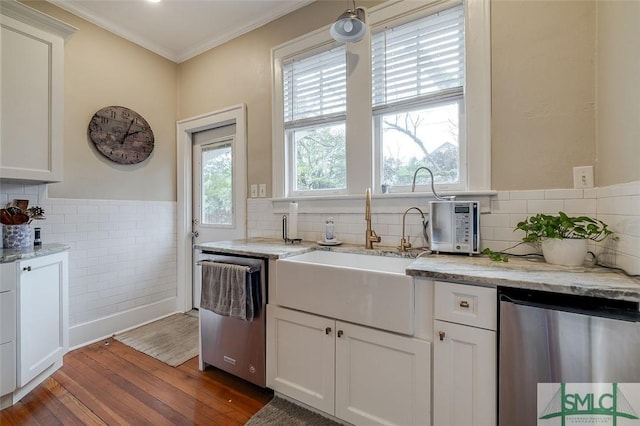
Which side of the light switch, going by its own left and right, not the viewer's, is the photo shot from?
front

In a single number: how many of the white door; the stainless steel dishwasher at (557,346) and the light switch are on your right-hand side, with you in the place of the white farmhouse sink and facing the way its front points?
1

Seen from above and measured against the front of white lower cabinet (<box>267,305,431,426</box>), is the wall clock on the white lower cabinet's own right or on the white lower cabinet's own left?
on the white lower cabinet's own right

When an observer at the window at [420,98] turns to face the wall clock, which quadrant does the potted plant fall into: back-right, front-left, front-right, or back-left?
back-left

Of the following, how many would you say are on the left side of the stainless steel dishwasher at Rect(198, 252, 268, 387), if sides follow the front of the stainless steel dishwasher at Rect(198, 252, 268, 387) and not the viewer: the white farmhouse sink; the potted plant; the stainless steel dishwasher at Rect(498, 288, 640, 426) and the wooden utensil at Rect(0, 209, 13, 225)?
3

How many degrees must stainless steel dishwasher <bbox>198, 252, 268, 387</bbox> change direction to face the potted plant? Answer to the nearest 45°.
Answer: approximately 90° to its left

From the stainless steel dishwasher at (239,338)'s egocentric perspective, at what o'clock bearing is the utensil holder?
The utensil holder is roughly at 2 o'clock from the stainless steel dishwasher.

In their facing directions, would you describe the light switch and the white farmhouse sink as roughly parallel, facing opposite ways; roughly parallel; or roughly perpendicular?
roughly parallel

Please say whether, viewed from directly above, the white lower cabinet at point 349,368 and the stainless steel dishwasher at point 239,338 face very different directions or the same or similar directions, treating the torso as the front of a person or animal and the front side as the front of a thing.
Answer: same or similar directions

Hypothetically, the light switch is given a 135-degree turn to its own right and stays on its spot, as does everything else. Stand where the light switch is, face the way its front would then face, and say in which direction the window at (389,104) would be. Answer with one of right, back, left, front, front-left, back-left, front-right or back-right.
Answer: front-left

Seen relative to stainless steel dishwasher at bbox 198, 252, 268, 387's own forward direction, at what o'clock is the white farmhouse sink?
The white farmhouse sink is roughly at 9 o'clock from the stainless steel dishwasher.

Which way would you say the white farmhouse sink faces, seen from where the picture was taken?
facing the viewer and to the left of the viewer

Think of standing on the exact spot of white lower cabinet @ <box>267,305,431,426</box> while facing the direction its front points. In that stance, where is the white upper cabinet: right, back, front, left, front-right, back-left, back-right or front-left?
front-right
